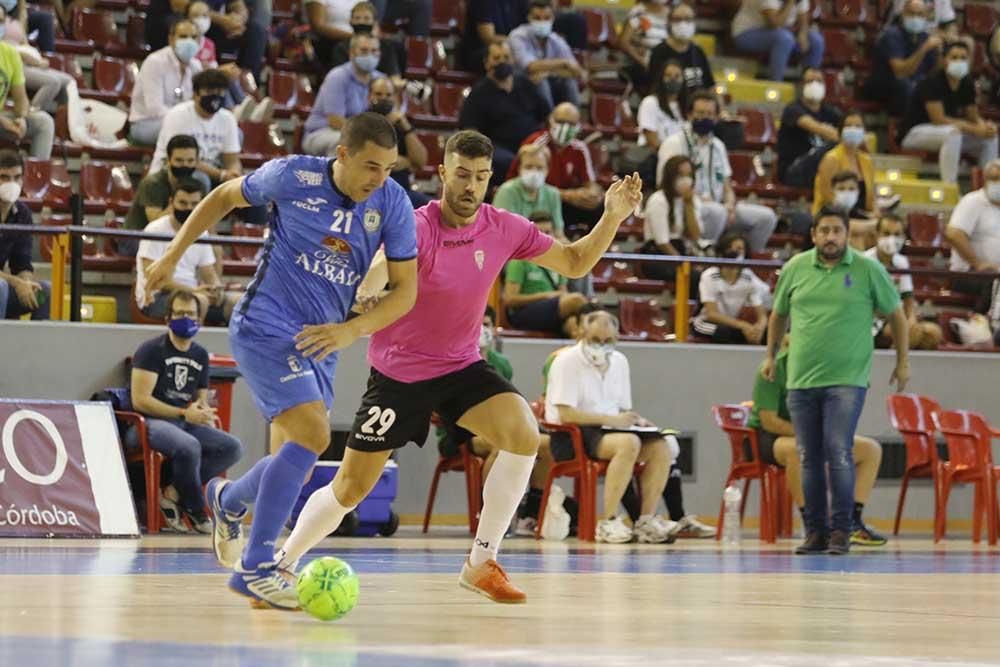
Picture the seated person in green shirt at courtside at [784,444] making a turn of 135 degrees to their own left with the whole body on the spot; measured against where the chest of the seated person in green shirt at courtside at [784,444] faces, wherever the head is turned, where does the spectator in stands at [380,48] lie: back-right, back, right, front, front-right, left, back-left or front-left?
front-left

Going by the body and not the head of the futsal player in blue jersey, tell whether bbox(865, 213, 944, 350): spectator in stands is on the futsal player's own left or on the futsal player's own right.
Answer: on the futsal player's own left

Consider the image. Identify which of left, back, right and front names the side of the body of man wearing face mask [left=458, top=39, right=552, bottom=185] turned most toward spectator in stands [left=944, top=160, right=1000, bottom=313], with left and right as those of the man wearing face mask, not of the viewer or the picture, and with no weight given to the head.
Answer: left

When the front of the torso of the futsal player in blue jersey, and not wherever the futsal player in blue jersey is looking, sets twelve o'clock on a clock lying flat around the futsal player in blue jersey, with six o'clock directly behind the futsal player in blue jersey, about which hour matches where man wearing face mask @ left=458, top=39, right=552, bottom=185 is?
The man wearing face mask is roughly at 8 o'clock from the futsal player in blue jersey.

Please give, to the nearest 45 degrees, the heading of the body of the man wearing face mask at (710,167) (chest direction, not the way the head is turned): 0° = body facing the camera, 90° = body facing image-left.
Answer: approximately 315°

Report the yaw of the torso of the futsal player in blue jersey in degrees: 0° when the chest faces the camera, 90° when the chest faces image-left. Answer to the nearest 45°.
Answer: approximately 315°

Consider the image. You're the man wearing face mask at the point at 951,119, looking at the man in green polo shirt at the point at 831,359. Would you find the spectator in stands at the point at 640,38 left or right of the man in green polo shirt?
right

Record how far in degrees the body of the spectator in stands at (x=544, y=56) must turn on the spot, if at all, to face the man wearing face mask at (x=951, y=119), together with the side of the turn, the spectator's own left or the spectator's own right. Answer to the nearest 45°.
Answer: approximately 90° to the spectator's own left

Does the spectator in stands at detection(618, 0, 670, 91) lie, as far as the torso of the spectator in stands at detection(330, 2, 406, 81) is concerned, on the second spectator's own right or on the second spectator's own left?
on the second spectator's own left

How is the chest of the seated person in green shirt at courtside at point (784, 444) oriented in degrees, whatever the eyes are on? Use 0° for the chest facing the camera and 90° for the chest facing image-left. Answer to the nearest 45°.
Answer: approximately 315°

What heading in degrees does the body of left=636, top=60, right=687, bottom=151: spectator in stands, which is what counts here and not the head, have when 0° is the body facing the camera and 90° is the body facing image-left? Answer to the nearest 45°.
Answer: approximately 315°

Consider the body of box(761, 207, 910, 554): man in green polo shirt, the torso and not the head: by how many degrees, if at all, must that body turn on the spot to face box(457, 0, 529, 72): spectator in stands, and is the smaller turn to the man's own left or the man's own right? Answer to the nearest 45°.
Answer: approximately 135° to the man's own right
